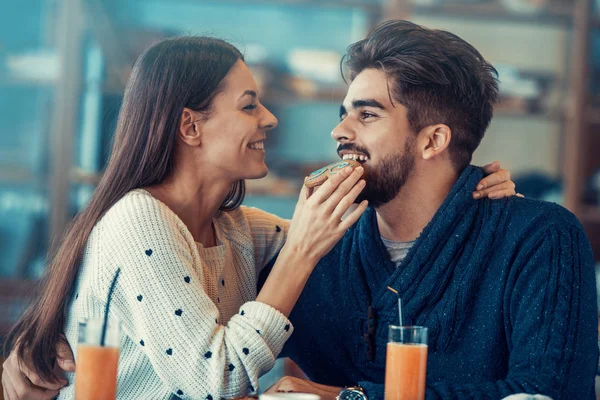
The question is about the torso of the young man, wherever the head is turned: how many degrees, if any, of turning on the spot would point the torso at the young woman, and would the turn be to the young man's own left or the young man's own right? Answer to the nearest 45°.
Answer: approximately 45° to the young man's own right

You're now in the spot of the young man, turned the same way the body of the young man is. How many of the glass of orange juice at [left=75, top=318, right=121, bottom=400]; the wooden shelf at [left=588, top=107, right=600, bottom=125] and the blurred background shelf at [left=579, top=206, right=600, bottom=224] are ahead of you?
1

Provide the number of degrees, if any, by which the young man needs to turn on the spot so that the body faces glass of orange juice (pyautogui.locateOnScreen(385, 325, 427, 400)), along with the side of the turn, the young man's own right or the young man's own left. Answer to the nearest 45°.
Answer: approximately 45° to the young man's own left

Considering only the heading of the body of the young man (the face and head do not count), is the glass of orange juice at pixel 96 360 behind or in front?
in front

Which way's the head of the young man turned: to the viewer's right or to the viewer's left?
to the viewer's left

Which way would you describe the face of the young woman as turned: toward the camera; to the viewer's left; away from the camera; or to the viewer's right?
to the viewer's right

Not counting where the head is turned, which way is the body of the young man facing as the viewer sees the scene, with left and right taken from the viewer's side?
facing the viewer and to the left of the viewer

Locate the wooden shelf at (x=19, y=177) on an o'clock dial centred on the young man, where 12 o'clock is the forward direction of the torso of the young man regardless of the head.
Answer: The wooden shelf is roughly at 3 o'clock from the young man.

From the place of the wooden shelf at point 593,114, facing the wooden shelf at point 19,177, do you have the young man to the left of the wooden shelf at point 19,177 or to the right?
left

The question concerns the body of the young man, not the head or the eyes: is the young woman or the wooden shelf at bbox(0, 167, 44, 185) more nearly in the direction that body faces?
the young woman

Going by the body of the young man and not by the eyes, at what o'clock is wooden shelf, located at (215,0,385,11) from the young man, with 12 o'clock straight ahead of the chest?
The wooden shelf is roughly at 4 o'clock from the young man.

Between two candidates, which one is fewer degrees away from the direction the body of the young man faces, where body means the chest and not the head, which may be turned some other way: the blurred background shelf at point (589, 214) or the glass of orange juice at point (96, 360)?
the glass of orange juice

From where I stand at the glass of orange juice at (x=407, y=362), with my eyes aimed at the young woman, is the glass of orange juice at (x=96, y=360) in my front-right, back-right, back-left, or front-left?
front-left

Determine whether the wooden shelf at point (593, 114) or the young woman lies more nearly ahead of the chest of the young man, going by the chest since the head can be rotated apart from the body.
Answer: the young woman

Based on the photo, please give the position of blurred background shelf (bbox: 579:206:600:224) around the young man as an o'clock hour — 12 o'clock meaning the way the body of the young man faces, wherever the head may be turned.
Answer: The blurred background shelf is roughly at 5 o'clock from the young man.
